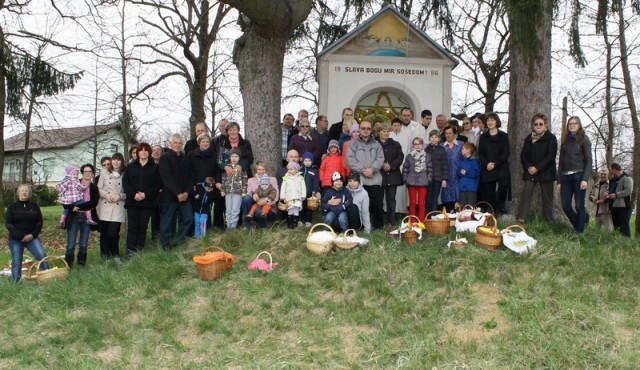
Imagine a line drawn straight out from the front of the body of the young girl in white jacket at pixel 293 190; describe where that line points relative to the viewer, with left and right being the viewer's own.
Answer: facing the viewer

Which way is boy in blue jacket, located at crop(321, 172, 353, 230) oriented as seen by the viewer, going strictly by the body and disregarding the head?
toward the camera

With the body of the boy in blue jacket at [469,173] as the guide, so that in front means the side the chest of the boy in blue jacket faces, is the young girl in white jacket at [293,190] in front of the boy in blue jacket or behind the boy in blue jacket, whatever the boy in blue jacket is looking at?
in front

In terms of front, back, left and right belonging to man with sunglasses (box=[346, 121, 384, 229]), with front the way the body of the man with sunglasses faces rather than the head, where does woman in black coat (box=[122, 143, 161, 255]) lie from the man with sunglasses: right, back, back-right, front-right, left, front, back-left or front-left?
right

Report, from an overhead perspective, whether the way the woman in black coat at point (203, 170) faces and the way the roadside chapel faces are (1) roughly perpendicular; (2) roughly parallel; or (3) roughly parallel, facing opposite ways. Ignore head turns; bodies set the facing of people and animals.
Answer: roughly parallel

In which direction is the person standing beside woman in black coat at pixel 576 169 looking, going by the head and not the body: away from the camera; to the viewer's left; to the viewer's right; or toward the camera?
toward the camera

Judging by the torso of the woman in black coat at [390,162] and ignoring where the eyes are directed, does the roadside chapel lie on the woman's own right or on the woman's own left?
on the woman's own right

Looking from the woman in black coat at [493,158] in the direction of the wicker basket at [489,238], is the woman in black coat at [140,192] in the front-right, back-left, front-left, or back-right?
front-right

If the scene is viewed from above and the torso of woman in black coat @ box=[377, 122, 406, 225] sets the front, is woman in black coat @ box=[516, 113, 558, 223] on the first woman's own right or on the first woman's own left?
on the first woman's own left

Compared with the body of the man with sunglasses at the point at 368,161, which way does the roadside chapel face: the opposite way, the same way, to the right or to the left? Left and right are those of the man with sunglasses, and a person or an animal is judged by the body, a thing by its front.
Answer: the same way

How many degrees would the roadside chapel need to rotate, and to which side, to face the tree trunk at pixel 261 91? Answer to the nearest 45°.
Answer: approximately 45° to its right

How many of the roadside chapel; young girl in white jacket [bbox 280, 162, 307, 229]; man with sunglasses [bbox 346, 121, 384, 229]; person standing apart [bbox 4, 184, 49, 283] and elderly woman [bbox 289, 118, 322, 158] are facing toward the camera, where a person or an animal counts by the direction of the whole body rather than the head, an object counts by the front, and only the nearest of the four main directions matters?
5

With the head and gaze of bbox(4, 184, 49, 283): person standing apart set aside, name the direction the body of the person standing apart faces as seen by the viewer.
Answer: toward the camera

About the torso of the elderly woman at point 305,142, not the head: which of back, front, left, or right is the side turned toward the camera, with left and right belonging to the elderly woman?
front

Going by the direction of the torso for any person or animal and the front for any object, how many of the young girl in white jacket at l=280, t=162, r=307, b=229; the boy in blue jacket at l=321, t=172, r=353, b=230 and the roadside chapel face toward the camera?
3

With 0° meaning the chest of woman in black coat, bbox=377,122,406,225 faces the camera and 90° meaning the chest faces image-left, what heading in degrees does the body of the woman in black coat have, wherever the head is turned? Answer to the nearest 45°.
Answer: approximately 45°

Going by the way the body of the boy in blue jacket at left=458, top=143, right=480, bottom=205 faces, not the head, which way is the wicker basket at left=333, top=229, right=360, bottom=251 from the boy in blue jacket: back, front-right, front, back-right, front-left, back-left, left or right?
front

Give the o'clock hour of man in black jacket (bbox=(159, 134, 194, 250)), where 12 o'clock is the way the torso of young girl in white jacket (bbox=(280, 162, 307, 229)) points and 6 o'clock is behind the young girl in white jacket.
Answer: The man in black jacket is roughly at 3 o'clock from the young girl in white jacket.
